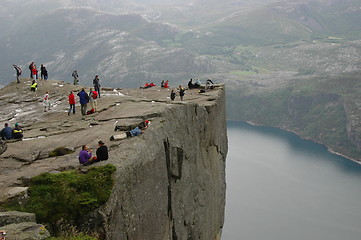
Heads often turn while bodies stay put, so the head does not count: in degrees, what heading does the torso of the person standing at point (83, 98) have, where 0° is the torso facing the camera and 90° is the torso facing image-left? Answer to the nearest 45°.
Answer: approximately 180°

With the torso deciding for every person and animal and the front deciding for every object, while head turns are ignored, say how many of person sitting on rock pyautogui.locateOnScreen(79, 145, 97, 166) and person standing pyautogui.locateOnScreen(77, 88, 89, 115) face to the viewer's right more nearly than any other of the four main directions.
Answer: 1

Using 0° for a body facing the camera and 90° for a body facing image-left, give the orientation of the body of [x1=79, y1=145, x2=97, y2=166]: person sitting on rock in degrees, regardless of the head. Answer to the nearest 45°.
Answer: approximately 270°

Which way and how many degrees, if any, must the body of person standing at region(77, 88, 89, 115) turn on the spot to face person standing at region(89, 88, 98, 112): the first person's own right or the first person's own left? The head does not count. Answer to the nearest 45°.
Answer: approximately 45° to the first person's own right

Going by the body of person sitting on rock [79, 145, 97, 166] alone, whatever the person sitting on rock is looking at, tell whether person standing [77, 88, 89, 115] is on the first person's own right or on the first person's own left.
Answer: on the first person's own left

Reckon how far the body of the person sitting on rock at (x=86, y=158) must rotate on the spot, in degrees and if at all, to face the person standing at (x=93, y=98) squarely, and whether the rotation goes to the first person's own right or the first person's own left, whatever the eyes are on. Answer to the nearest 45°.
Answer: approximately 90° to the first person's own left

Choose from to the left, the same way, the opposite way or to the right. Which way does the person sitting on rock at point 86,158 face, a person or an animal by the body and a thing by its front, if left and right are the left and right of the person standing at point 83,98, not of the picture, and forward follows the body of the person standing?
to the right

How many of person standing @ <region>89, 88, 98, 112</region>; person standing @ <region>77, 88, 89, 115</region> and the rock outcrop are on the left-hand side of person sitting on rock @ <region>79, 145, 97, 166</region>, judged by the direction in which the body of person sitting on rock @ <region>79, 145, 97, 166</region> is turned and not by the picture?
2
